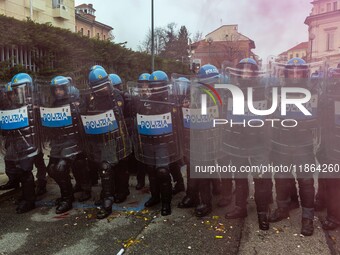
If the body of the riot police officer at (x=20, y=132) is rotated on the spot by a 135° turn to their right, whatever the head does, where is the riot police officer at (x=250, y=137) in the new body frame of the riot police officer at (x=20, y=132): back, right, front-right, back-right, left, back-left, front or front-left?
back-right

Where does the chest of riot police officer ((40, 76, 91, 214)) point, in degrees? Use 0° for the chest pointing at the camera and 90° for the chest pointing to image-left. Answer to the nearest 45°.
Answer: approximately 45°

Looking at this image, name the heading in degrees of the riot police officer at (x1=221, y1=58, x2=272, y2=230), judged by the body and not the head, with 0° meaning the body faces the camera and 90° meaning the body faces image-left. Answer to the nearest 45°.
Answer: approximately 0°

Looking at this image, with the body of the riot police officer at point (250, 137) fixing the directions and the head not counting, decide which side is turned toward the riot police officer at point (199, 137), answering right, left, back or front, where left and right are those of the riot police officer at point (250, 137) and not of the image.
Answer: right

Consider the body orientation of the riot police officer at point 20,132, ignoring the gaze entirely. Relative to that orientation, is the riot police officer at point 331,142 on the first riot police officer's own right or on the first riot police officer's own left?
on the first riot police officer's own left

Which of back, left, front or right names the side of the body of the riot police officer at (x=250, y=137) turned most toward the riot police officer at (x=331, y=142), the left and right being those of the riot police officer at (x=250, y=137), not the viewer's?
left

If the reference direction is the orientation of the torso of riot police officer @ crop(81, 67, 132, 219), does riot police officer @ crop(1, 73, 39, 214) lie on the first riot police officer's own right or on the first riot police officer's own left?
on the first riot police officer's own right

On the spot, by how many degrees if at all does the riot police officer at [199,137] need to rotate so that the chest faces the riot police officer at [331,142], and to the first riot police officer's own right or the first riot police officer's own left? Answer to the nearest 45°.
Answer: approximately 135° to the first riot police officer's own left

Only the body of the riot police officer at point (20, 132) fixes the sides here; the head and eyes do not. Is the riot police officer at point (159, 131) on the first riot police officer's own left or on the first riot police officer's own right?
on the first riot police officer's own left

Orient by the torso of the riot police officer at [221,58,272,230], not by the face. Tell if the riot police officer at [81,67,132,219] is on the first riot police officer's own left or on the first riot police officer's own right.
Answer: on the first riot police officer's own right

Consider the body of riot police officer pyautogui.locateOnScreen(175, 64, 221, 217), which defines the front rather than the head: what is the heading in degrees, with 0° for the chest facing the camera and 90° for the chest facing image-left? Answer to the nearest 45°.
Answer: approximately 45°
